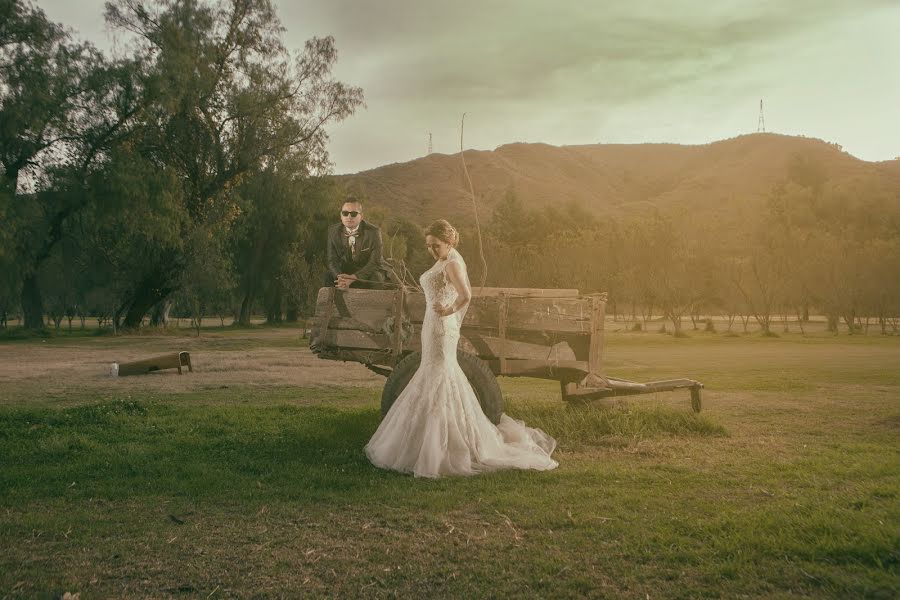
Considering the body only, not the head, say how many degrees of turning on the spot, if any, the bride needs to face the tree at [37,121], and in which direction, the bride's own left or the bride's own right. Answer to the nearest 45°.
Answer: approximately 90° to the bride's own right

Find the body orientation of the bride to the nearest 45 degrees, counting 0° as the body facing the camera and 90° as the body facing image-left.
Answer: approximately 45°

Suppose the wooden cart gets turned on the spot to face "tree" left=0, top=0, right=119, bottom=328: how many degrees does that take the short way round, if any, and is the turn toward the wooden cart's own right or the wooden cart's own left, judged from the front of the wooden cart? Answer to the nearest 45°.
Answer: approximately 135° to the wooden cart's own left

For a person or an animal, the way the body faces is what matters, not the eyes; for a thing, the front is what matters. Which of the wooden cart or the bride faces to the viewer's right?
the wooden cart

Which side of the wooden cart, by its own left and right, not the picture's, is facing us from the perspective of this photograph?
right

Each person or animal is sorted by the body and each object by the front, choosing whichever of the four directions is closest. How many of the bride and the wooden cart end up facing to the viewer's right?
1

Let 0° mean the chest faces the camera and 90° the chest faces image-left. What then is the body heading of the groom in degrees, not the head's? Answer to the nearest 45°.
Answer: approximately 0°
